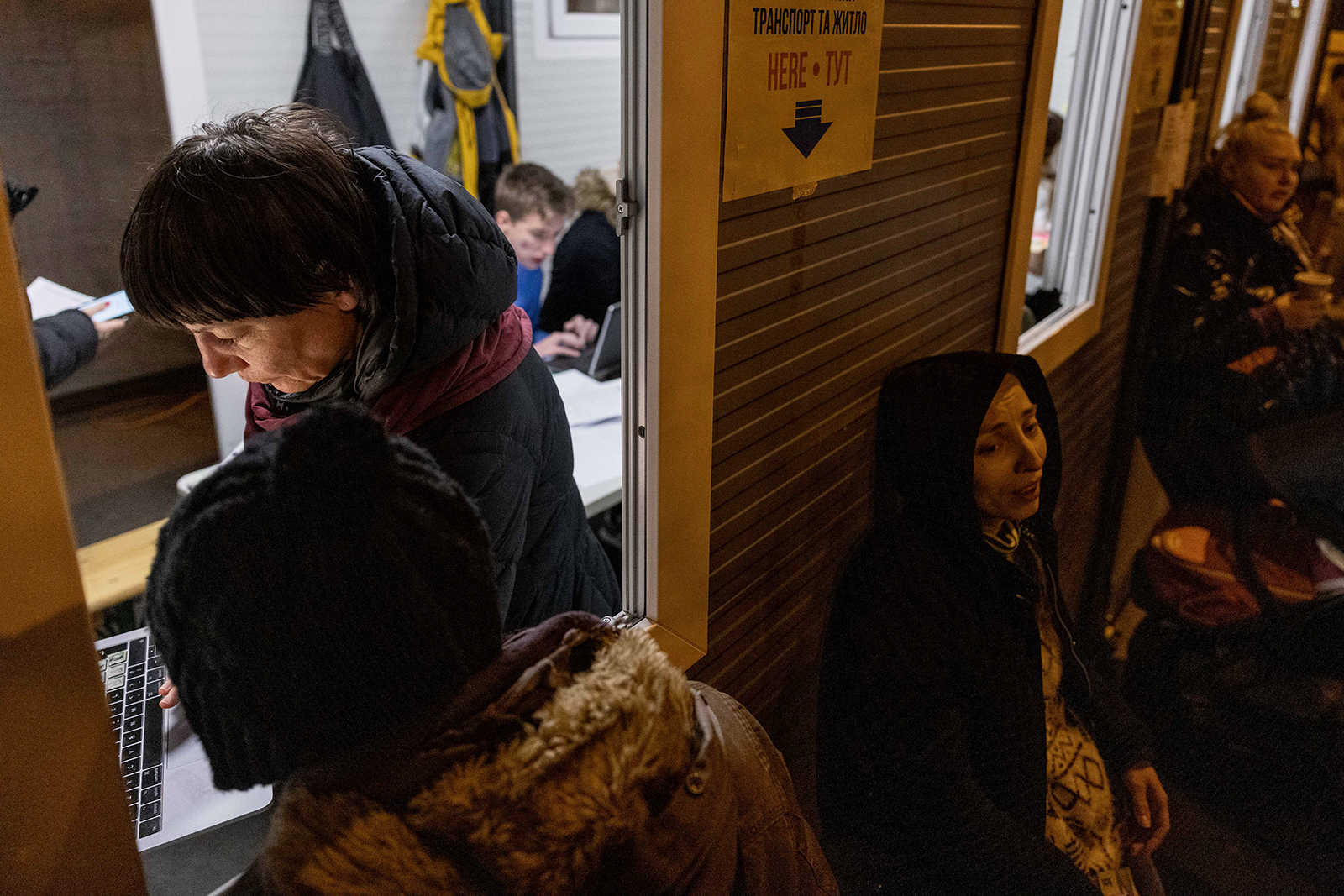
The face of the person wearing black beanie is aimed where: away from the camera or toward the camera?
away from the camera

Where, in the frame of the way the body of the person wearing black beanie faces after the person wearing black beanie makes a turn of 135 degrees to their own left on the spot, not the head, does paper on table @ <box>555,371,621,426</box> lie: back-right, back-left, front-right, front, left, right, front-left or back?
back

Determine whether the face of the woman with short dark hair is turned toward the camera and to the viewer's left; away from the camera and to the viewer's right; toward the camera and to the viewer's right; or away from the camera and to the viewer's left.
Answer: toward the camera and to the viewer's left

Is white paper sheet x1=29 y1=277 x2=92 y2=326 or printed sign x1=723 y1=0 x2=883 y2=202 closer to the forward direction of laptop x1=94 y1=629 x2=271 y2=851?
the printed sign

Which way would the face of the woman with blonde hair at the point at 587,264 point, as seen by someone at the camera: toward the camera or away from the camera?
away from the camera

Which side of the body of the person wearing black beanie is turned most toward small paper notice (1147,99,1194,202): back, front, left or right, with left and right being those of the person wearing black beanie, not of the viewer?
right

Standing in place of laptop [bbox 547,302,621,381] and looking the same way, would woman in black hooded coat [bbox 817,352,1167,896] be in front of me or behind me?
behind

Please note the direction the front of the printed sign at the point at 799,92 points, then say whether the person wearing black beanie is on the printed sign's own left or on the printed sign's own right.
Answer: on the printed sign's own right

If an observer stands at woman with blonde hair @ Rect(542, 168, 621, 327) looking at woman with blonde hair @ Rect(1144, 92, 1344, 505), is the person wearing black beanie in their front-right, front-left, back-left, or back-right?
front-right

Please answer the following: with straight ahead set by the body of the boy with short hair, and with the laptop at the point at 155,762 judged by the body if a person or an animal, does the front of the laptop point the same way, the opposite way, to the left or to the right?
to the left

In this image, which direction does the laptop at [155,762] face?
to the viewer's right

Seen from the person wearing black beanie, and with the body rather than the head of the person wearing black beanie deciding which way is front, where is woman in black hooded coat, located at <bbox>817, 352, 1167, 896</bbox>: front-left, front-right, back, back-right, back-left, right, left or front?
right

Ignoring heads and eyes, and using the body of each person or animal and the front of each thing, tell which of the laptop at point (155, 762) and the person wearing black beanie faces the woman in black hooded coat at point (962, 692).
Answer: the laptop
